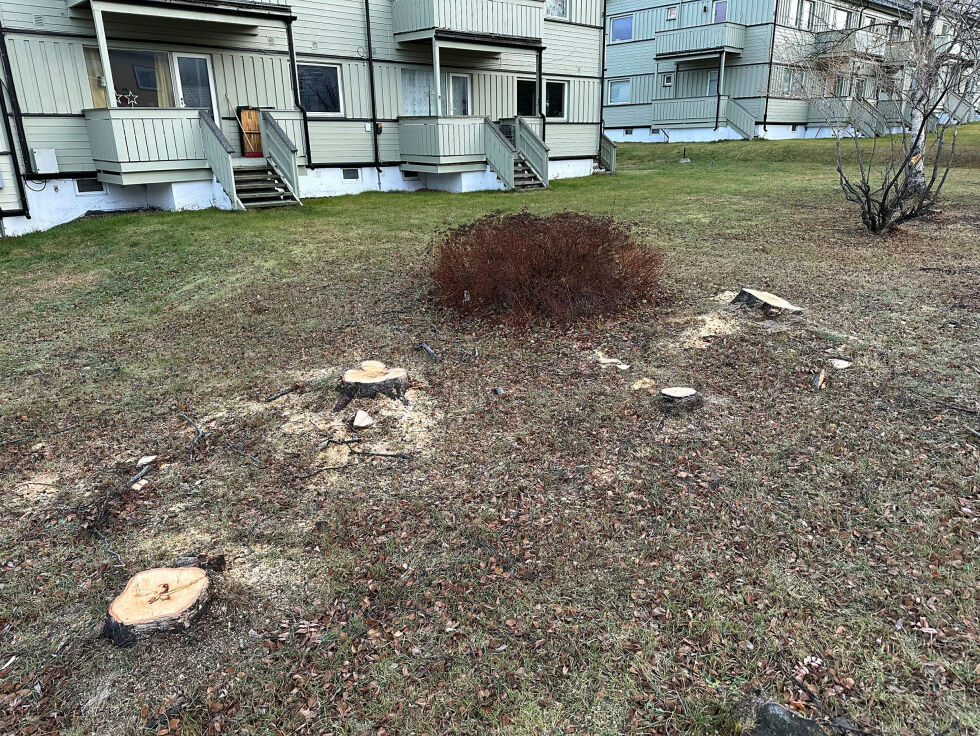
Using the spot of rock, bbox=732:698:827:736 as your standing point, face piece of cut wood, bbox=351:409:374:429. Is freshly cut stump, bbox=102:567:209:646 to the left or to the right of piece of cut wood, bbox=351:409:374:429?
left

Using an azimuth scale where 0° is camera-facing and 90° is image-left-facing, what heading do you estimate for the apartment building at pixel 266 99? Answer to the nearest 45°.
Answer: approximately 315°

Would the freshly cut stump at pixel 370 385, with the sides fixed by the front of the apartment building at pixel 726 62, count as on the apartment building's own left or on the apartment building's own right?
on the apartment building's own right

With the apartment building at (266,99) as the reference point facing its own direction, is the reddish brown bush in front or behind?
in front

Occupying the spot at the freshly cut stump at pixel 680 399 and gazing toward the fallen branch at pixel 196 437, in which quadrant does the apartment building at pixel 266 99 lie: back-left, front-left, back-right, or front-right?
front-right

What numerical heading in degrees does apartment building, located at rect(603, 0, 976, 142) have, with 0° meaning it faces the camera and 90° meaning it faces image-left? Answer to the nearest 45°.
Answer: approximately 315°

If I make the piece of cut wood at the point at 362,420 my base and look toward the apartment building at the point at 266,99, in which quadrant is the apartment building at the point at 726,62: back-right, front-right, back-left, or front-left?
front-right

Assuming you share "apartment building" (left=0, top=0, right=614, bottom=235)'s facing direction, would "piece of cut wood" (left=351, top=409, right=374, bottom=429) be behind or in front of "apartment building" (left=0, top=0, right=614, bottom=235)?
in front

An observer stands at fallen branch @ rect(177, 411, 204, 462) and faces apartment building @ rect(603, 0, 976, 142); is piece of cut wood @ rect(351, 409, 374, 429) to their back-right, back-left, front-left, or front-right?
front-right

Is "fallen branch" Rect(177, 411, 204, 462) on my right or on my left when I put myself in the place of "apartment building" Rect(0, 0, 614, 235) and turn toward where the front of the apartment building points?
on my right

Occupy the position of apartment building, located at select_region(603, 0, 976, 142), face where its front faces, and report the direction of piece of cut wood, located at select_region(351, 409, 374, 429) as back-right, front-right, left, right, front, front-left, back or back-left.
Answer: front-right

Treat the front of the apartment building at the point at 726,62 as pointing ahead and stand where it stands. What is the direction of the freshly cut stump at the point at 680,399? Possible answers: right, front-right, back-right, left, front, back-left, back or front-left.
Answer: front-right

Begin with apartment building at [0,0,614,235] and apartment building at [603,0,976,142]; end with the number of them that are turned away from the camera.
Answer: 0
